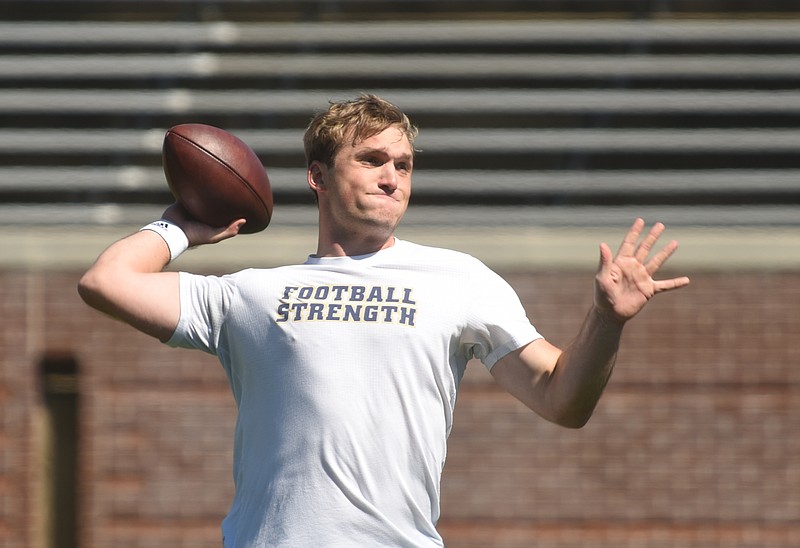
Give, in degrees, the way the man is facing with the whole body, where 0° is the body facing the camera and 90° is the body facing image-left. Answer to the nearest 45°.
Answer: approximately 0°

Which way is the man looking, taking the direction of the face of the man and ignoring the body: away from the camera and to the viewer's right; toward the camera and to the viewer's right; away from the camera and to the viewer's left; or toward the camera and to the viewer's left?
toward the camera and to the viewer's right
